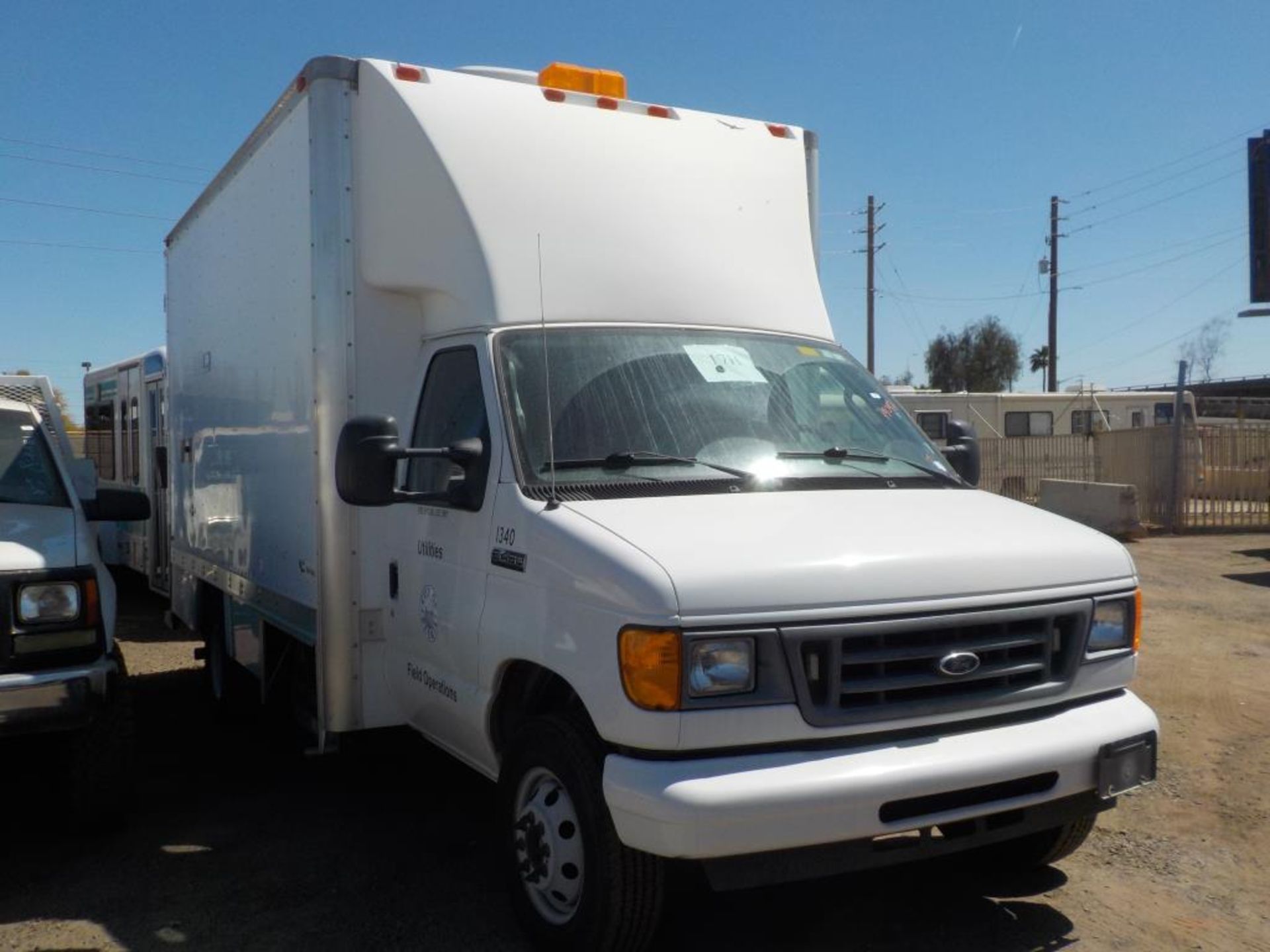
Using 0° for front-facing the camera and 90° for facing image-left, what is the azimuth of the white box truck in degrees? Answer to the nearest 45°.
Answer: approximately 315°

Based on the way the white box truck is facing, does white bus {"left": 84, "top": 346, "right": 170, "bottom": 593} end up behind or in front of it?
behind

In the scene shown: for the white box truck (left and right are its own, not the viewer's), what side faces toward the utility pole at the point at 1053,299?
left

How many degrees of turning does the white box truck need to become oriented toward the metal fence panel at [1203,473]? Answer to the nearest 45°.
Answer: approximately 90° to its left

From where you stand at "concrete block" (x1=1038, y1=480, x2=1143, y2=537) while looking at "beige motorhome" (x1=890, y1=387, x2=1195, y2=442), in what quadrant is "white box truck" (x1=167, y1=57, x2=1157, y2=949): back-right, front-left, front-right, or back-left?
back-left
